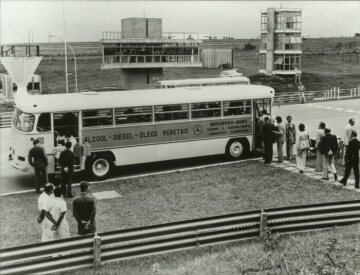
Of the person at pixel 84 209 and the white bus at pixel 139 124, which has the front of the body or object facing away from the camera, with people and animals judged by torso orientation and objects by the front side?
the person

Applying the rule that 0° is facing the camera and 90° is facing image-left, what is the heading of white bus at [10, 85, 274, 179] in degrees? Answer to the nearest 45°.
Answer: approximately 45°

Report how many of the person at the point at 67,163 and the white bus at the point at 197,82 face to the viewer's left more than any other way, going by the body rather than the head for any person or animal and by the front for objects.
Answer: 1

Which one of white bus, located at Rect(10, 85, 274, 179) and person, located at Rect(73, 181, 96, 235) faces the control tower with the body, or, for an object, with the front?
the person

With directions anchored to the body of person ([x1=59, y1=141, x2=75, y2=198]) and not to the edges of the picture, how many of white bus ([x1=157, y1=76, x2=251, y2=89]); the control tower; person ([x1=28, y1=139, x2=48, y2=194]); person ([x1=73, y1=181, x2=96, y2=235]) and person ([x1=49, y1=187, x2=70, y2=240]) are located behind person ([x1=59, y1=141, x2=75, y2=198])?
2

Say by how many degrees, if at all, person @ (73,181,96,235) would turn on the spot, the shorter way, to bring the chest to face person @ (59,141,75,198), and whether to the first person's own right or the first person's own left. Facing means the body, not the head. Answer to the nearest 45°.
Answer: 0° — they already face them

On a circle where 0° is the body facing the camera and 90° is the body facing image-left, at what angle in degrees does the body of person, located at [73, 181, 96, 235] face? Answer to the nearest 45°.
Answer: approximately 180°

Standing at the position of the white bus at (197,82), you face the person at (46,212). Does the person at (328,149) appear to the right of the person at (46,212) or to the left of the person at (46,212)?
left

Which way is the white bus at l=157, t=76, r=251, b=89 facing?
to the viewer's left

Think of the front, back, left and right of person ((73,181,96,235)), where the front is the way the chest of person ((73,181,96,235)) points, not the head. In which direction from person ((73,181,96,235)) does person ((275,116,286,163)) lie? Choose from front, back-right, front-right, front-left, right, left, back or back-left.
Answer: front-right
